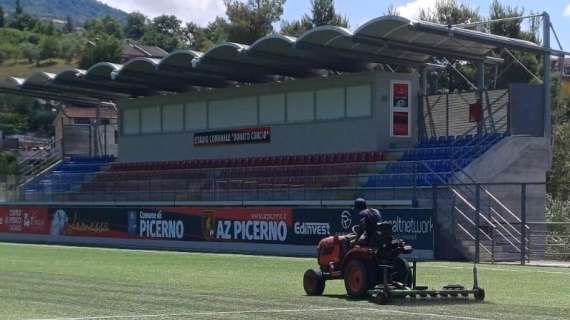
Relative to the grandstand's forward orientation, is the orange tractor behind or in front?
in front

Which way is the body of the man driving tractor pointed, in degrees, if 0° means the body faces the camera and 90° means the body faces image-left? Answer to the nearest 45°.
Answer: approximately 135°

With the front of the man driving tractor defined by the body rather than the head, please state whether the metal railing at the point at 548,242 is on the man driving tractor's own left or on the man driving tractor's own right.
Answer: on the man driving tractor's own right

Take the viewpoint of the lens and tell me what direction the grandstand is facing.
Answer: facing the viewer and to the left of the viewer

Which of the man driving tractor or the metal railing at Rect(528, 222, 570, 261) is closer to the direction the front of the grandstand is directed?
the man driving tractor

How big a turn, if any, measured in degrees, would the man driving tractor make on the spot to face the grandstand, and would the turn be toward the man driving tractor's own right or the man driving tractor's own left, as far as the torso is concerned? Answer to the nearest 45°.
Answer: approximately 45° to the man driving tractor's own right

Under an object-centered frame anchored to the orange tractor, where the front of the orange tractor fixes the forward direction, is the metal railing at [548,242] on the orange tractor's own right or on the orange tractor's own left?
on the orange tractor's own right

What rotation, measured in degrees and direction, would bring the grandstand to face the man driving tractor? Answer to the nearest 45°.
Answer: approximately 45° to its left

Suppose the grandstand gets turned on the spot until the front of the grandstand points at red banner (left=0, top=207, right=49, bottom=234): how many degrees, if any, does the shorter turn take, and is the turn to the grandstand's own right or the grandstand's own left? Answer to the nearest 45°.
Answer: approximately 90° to the grandstand's own right

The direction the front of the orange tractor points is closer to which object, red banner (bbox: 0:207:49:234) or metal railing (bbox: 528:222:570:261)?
the red banner

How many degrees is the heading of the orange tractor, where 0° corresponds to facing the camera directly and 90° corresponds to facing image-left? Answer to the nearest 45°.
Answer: approximately 135°

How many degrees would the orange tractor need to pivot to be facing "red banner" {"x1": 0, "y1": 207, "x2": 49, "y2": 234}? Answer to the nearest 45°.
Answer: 0° — it already faces it

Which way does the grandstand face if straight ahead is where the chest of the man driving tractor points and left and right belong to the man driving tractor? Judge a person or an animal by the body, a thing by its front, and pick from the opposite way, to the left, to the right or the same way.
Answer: to the left
